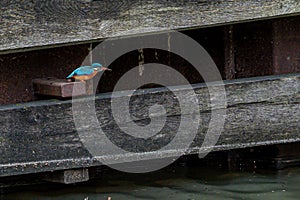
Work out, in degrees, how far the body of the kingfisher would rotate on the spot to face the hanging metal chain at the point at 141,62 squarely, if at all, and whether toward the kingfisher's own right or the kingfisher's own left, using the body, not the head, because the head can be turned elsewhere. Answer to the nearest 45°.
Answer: approximately 45° to the kingfisher's own left

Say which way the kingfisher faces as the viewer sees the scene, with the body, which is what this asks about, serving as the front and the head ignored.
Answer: to the viewer's right
